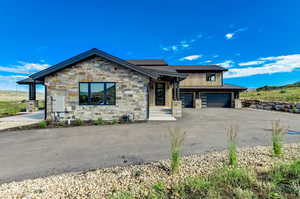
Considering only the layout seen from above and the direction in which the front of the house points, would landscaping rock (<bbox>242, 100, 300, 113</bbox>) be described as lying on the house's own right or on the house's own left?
on the house's own left

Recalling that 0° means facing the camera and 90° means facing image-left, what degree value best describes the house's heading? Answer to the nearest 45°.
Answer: approximately 0°

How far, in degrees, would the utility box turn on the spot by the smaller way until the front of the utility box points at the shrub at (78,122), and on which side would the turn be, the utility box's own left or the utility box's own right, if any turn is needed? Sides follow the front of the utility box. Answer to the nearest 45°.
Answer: approximately 45° to the utility box's own left

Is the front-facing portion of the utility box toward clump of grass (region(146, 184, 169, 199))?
yes

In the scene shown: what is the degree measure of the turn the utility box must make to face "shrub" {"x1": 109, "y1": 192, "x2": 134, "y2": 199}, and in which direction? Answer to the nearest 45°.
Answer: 0° — it already faces it
